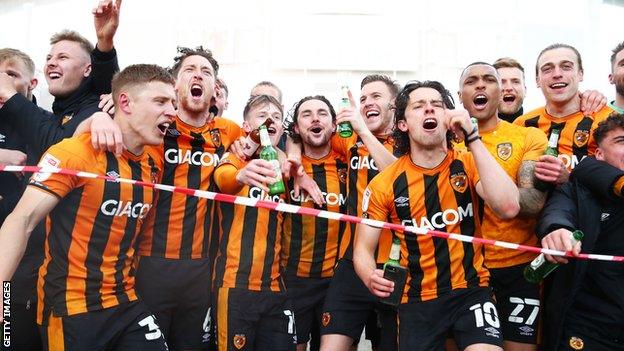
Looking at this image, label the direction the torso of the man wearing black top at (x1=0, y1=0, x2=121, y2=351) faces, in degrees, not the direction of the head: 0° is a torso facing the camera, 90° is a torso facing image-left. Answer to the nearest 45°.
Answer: approximately 45°

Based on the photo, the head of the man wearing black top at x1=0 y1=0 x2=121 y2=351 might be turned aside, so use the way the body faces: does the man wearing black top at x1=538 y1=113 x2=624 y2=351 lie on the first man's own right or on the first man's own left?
on the first man's own left
